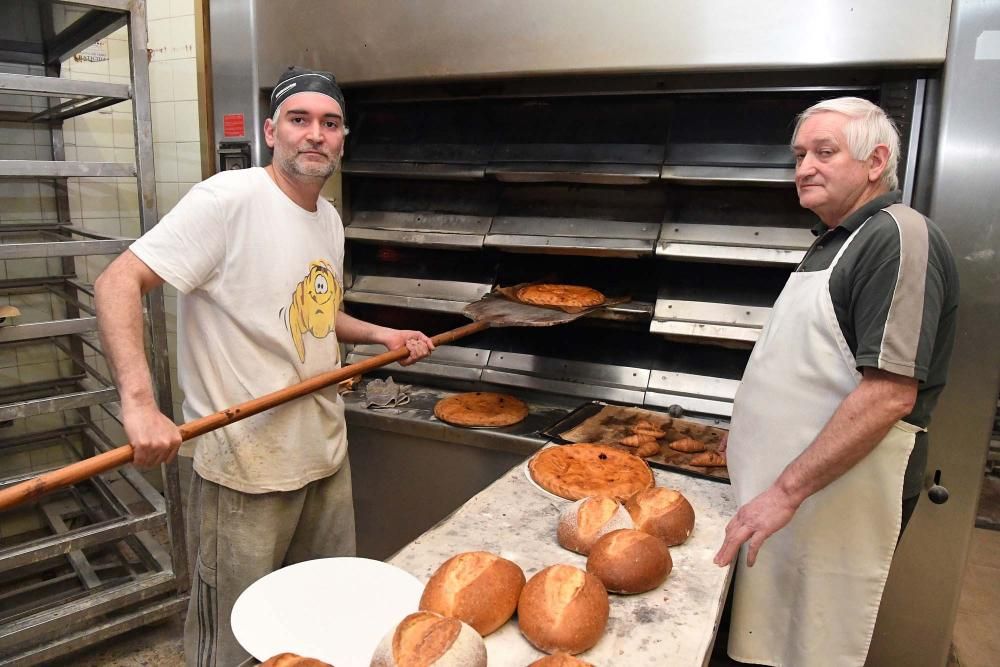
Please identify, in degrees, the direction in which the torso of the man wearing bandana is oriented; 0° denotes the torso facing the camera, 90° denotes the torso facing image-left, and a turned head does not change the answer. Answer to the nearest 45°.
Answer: approximately 315°

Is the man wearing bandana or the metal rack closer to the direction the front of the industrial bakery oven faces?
the man wearing bandana

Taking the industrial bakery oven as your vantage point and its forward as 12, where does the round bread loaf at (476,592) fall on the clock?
The round bread loaf is roughly at 12 o'clock from the industrial bakery oven.

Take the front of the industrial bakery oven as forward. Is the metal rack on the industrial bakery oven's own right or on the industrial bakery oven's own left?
on the industrial bakery oven's own right

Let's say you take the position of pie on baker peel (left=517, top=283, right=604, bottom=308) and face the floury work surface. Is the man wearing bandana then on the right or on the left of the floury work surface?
right

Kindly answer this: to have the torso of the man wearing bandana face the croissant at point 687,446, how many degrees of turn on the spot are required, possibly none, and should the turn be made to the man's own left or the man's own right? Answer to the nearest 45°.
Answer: approximately 45° to the man's own left

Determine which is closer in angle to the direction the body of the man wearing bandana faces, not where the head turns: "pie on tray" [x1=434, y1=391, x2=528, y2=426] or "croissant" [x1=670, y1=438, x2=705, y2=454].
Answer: the croissant

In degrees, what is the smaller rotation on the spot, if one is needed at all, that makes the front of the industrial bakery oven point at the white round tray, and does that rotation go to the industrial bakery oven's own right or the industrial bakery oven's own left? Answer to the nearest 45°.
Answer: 0° — it already faces it
